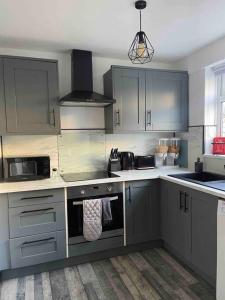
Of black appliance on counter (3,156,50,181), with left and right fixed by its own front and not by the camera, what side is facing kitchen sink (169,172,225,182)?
left

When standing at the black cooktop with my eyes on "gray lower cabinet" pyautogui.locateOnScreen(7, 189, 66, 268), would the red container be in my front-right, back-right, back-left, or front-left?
back-left

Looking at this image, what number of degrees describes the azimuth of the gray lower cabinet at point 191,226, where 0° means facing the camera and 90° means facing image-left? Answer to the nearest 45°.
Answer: approximately 45°

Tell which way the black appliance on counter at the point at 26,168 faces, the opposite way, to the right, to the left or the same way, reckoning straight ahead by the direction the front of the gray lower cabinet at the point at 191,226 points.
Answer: to the left

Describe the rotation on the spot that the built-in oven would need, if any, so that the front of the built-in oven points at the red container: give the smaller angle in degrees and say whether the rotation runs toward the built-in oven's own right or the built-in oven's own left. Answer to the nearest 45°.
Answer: approximately 90° to the built-in oven's own left

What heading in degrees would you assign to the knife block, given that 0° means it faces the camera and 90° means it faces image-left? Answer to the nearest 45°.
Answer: approximately 0°

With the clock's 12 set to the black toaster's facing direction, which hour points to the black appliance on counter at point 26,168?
The black appliance on counter is roughly at 2 o'clock from the black toaster.

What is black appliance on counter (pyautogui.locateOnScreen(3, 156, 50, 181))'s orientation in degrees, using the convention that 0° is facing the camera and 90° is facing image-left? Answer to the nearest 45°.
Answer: approximately 0°

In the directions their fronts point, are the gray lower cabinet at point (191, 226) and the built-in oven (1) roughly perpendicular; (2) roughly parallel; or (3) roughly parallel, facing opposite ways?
roughly perpendicular
